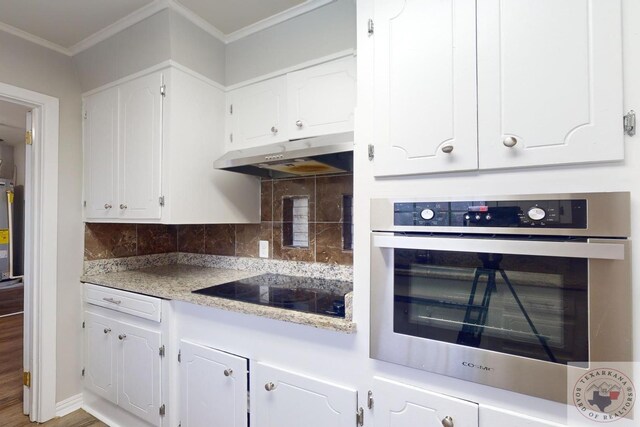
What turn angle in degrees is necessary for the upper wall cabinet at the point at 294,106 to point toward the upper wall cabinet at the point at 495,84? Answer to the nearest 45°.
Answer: approximately 90° to its left

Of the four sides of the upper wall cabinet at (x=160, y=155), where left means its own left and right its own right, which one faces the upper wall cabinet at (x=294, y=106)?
left

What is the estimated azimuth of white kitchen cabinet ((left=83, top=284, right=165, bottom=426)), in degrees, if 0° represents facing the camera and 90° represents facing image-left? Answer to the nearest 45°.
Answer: approximately 45°

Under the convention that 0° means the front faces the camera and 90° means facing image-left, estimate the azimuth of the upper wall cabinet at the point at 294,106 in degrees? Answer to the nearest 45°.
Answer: approximately 45°

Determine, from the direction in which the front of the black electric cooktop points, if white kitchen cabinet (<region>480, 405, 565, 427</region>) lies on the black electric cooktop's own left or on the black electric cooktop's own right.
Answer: on the black electric cooktop's own left

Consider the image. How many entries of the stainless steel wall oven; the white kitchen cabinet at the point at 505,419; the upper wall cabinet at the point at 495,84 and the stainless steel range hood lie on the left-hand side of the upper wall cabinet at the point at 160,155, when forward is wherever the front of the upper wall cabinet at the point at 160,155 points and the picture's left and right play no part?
4

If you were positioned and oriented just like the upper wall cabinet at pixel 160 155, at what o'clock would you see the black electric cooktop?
The black electric cooktop is roughly at 9 o'clock from the upper wall cabinet.

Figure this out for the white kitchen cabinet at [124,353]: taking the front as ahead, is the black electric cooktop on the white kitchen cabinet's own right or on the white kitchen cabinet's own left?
on the white kitchen cabinet's own left
